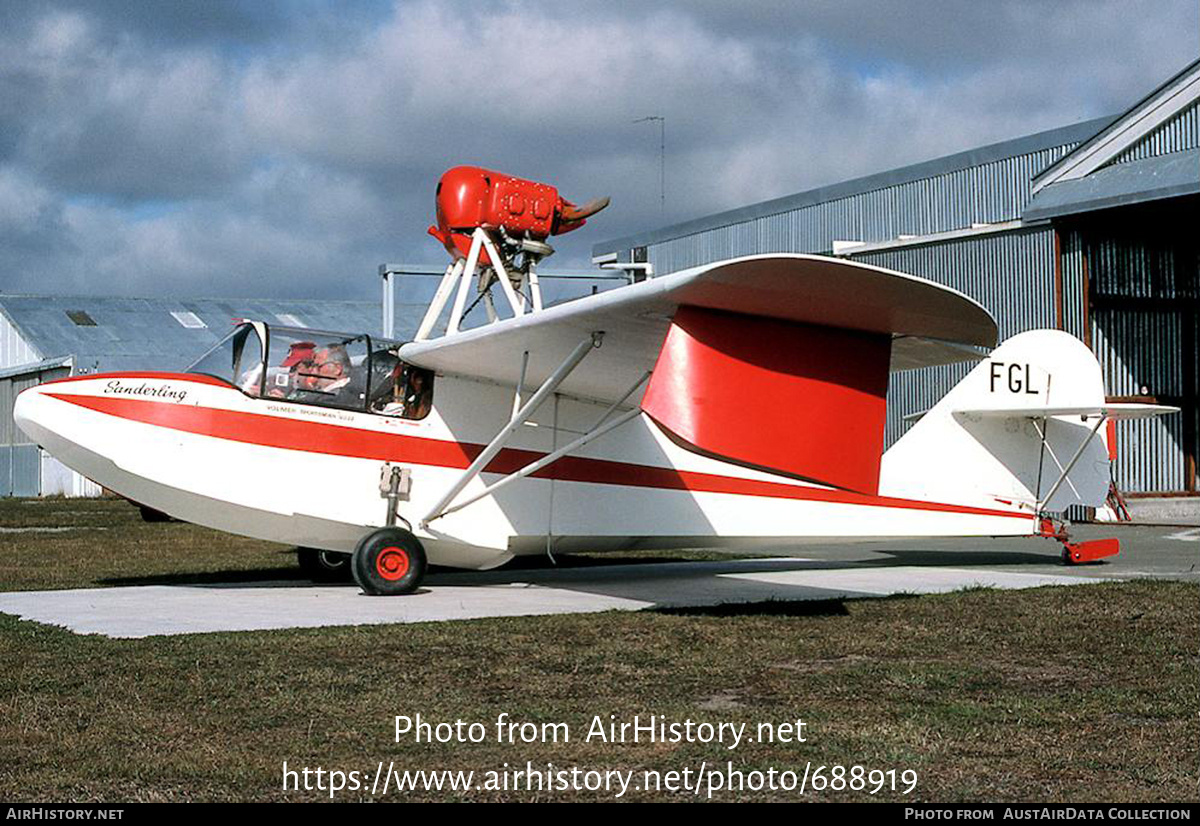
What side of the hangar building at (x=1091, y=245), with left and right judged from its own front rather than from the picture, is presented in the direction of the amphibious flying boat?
front

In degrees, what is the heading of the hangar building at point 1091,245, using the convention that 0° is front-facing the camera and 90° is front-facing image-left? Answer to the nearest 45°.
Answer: approximately 315°

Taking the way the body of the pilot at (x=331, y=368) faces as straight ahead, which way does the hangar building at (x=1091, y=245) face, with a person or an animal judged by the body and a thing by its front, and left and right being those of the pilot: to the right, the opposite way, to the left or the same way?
to the left

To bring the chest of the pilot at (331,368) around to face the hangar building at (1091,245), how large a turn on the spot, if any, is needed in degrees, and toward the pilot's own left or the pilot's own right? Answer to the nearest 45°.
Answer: approximately 135° to the pilot's own right

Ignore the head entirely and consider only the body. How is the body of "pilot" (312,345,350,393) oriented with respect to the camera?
to the viewer's left

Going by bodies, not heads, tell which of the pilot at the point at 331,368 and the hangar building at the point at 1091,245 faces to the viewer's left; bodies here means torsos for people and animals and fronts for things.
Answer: the pilot

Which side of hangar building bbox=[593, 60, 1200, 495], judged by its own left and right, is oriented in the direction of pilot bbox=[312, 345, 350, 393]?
right

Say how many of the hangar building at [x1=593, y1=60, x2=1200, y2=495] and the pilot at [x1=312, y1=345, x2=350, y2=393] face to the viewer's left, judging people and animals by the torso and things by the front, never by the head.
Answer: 1
